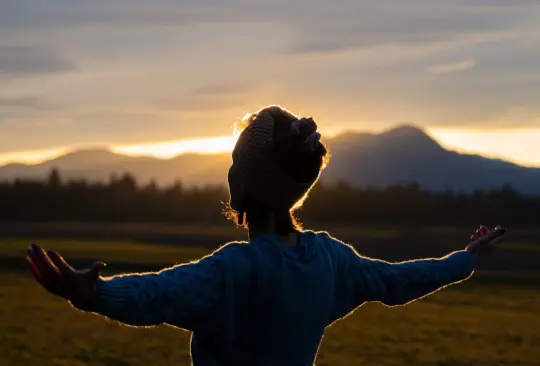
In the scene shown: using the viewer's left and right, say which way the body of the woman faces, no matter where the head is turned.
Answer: facing away from the viewer and to the left of the viewer

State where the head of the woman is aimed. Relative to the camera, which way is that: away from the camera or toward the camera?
away from the camera
